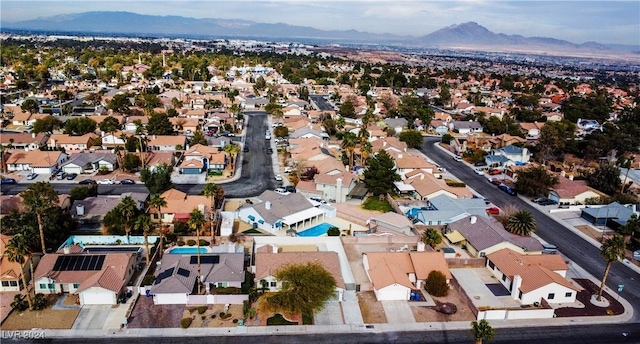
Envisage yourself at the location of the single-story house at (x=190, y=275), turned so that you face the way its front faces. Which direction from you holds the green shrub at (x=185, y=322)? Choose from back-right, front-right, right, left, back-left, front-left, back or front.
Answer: front

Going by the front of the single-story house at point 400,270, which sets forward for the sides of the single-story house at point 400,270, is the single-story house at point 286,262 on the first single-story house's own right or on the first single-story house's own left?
on the first single-story house's own right

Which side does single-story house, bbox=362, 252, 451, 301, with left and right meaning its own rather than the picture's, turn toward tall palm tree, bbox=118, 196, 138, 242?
right

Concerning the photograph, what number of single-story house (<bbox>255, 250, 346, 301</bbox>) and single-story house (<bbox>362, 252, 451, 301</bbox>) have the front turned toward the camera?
2

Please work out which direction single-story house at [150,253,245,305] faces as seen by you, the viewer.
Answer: facing the viewer

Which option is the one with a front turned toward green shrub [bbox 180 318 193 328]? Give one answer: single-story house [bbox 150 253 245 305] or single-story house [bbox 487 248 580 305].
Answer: single-story house [bbox 150 253 245 305]

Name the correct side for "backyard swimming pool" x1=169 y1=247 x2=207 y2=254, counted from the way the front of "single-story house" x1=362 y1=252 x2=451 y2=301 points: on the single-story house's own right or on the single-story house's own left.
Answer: on the single-story house's own right

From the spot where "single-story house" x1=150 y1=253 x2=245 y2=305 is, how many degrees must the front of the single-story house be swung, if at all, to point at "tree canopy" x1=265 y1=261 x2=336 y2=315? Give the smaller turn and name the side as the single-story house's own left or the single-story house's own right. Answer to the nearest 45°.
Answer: approximately 45° to the single-story house's own left

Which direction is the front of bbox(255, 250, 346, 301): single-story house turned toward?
toward the camera

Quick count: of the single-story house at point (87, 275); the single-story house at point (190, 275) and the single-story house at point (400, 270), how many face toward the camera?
3

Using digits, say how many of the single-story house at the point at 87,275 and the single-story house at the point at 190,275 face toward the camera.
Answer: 2

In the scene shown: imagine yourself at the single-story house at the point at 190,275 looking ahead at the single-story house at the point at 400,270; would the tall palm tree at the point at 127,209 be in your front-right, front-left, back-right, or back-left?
back-left

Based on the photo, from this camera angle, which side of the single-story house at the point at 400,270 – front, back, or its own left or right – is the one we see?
front
